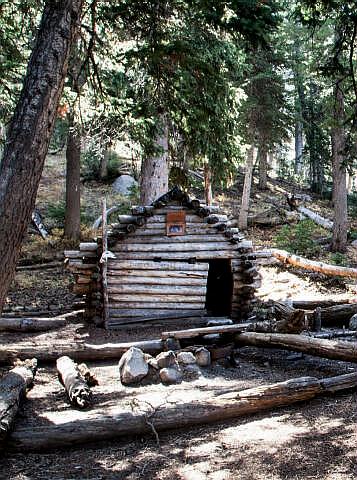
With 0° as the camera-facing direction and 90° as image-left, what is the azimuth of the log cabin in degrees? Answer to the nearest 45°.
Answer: approximately 0°

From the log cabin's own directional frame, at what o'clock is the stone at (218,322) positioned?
The stone is roughly at 10 o'clock from the log cabin.

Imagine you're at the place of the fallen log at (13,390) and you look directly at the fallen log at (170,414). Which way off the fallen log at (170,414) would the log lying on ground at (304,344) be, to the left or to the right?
left

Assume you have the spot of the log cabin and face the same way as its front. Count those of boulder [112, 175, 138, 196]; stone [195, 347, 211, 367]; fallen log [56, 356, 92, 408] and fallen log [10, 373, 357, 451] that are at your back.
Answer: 1

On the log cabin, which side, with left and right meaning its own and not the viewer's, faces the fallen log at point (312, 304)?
left

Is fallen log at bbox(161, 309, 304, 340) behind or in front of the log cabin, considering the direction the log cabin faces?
in front

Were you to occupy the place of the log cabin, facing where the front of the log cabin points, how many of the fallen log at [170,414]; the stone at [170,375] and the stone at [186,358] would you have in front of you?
3

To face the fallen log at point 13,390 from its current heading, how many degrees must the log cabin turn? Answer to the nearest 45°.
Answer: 0° — it already faces it

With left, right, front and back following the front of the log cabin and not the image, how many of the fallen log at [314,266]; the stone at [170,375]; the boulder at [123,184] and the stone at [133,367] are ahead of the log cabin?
2

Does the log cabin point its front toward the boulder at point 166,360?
yes

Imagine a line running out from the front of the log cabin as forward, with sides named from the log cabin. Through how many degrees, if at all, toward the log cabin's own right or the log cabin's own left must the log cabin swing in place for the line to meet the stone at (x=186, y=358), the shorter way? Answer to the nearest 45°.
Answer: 0° — it already faces it

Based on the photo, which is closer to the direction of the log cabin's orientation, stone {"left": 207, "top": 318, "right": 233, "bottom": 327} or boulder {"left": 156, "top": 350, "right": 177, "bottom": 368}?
the boulder

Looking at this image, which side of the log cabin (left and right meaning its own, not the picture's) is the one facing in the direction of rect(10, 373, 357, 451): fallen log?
front

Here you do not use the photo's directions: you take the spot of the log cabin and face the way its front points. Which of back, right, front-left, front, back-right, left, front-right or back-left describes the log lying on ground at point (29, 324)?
right

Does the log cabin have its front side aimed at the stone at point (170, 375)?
yes

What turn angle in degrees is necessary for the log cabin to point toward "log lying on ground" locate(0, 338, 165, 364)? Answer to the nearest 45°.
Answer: approximately 45° to its right
